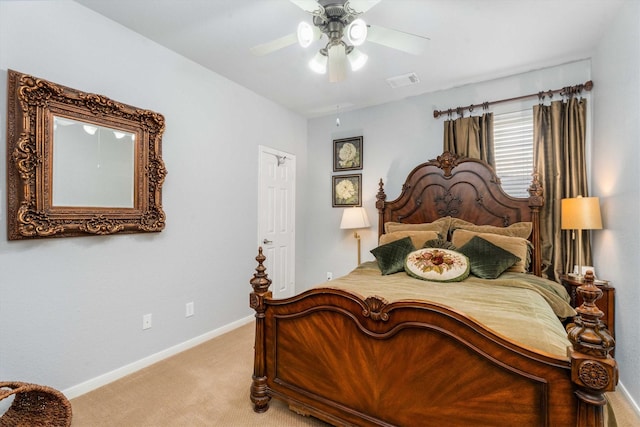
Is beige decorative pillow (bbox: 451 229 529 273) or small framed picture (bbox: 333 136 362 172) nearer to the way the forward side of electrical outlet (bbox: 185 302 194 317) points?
the beige decorative pillow

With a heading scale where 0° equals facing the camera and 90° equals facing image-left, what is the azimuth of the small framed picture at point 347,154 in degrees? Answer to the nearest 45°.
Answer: approximately 45°

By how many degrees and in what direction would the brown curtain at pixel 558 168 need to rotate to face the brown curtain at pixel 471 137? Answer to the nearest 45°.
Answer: approximately 90° to its right

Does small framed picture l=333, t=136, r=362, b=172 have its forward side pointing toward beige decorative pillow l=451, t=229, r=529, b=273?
no

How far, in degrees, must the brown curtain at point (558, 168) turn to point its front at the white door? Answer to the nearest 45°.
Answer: approximately 90° to its right

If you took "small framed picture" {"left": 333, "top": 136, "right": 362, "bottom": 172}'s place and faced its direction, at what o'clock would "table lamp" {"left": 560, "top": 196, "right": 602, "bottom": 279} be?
The table lamp is roughly at 9 o'clock from the small framed picture.

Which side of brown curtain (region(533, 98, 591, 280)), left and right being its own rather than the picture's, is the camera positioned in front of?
front

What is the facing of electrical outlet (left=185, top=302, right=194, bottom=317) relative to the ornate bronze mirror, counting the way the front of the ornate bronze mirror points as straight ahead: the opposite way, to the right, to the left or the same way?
the same way

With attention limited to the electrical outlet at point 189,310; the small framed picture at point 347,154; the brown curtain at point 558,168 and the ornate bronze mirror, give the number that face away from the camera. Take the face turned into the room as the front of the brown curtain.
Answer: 0

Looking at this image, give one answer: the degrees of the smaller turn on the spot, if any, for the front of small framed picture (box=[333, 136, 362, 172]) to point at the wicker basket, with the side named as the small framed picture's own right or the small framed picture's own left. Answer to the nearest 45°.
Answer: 0° — it already faces it

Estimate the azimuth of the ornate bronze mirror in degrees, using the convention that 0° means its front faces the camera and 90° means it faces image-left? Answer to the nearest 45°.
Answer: approximately 315°

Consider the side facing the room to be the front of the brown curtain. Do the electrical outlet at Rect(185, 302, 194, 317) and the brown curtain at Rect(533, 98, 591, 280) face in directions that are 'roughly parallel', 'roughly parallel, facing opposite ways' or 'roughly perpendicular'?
roughly perpendicular

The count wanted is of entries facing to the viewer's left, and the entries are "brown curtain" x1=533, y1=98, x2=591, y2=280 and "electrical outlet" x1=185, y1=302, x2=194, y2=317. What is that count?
0

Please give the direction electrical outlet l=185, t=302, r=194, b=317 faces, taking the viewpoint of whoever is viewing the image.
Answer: facing the viewer and to the right of the viewer

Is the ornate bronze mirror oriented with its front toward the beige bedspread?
yes

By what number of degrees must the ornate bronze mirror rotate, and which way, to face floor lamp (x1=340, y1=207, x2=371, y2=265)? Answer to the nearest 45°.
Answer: approximately 45° to its left

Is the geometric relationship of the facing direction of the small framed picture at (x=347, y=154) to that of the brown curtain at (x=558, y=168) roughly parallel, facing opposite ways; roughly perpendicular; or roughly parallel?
roughly parallel
